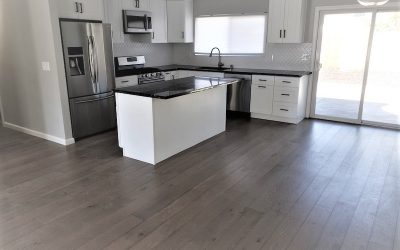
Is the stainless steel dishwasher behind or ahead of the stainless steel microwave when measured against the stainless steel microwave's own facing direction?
ahead

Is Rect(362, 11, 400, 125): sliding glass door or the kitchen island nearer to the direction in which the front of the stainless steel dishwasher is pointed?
the kitchen island

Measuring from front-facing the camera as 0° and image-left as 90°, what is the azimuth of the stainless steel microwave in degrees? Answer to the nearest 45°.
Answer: approximately 315°

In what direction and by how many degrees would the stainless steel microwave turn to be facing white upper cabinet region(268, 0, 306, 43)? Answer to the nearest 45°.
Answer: approximately 45° to its left

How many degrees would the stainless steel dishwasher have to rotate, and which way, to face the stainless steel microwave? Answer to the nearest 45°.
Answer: approximately 45° to its right

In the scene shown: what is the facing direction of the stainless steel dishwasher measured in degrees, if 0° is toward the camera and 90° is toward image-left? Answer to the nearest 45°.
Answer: approximately 45°

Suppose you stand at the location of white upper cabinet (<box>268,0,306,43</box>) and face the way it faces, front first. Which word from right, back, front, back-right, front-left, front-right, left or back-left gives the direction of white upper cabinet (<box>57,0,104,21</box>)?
front-right

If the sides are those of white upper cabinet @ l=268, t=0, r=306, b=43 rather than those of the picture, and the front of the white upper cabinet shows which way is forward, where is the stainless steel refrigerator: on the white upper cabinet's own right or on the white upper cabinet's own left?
on the white upper cabinet's own right

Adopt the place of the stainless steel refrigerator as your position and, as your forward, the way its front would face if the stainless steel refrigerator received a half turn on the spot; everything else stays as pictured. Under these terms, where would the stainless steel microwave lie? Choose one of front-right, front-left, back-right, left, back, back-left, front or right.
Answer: right
